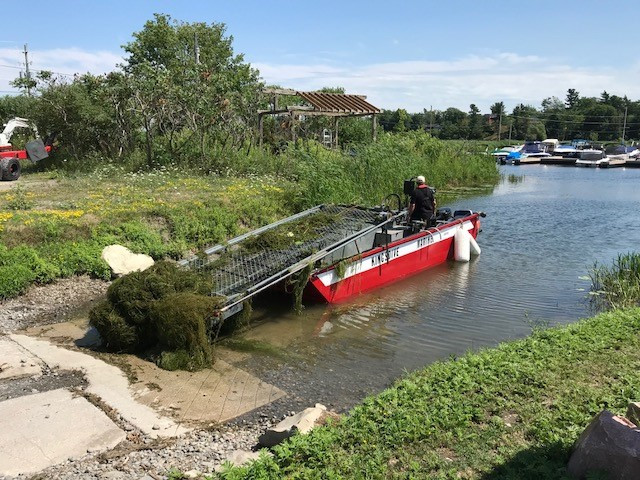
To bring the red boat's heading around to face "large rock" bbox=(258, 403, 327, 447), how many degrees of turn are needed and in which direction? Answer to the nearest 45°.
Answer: approximately 45° to its left

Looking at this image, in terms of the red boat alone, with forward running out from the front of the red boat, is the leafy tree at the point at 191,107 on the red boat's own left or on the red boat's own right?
on the red boat's own right

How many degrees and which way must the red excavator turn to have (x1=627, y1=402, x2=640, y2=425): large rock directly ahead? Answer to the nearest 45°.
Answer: approximately 90° to its right

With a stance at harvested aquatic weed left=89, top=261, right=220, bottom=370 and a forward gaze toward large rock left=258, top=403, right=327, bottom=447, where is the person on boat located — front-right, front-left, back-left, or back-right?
back-left

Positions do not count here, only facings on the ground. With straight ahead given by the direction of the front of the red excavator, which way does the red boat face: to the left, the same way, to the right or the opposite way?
the opposite way

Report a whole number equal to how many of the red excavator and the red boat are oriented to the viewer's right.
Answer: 1

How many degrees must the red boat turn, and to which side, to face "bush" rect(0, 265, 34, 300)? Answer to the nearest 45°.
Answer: approximately 45° to its right

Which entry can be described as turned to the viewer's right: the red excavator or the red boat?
the red excavator

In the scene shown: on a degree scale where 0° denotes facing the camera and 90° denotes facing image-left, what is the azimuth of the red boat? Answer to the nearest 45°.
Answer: approximately 45°

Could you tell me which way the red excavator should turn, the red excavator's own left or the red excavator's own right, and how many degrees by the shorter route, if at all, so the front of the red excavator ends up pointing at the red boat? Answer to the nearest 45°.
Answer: approximately 90° to the red excavator's own right

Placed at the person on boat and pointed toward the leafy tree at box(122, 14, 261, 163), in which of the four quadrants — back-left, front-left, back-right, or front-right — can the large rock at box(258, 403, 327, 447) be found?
back-left

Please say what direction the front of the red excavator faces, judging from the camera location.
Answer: facing to the right of the viewer

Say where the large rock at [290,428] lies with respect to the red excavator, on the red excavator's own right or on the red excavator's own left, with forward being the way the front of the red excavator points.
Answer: on the red excavator's own right
